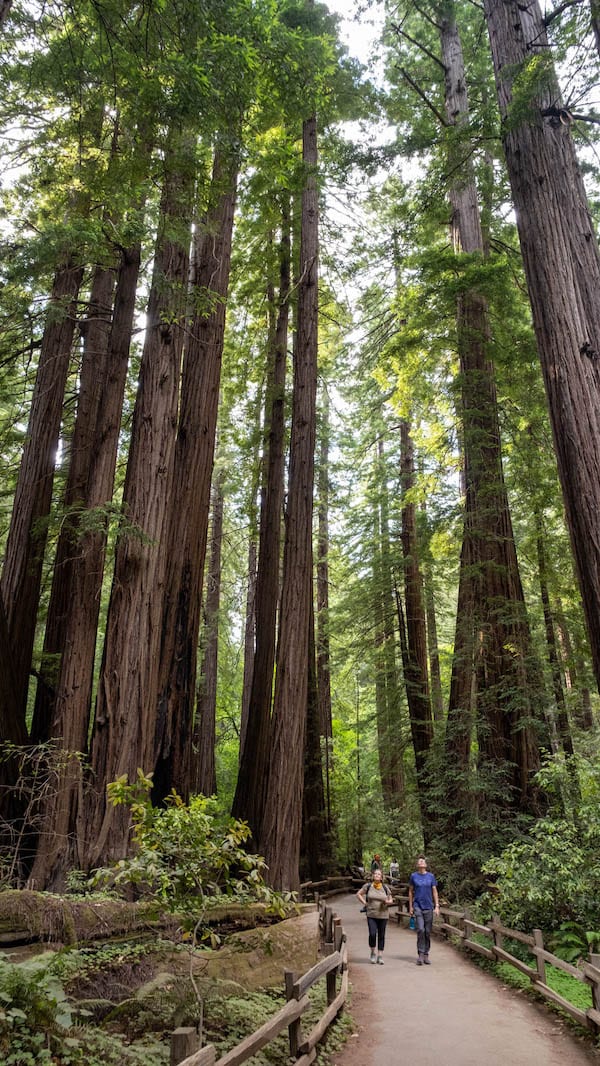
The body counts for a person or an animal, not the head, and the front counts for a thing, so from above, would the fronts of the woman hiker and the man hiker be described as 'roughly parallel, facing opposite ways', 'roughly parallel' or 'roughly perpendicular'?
roughly parallel

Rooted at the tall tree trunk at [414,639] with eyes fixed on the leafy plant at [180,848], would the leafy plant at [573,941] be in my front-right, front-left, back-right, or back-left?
front-left

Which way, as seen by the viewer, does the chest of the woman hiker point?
toward the camera

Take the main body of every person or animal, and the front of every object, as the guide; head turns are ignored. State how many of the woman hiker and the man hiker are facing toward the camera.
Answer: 2

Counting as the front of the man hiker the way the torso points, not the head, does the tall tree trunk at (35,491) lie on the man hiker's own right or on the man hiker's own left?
on the man hiker's own right

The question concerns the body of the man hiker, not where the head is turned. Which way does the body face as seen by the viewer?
toward the camera

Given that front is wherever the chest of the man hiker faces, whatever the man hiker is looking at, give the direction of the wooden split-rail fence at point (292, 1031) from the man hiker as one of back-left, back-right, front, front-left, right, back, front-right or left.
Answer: front

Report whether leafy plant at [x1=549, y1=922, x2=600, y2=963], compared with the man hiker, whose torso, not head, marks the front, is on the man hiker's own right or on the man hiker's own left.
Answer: on the man hiker's own left

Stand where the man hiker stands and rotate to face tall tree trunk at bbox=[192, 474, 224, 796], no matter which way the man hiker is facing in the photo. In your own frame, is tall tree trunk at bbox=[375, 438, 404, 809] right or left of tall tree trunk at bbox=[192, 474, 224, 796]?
right

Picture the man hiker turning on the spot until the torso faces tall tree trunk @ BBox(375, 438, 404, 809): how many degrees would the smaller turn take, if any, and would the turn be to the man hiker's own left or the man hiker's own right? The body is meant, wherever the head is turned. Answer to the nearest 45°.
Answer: approximately 180°

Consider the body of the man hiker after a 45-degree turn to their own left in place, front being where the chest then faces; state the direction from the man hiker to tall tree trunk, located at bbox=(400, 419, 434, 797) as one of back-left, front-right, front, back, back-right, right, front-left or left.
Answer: back-left
